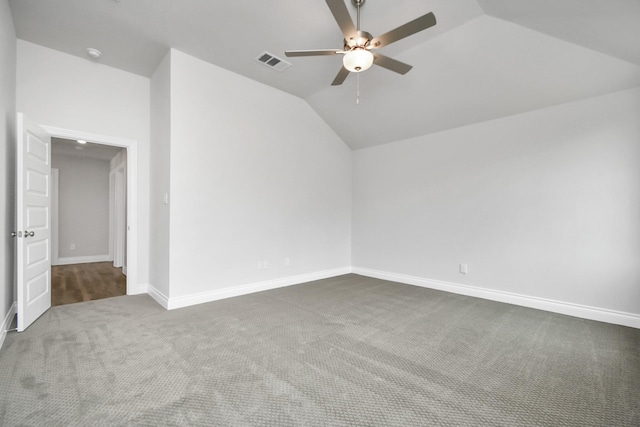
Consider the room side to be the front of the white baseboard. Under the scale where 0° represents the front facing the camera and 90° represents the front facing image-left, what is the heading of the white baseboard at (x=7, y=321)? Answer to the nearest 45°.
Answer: approximately 270°

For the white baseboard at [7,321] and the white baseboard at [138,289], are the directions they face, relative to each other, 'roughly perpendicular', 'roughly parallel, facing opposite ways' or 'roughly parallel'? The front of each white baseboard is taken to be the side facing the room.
roughly perpendicular

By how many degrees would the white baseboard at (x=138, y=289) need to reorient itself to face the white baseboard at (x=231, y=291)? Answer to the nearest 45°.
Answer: approximately 45° to its left

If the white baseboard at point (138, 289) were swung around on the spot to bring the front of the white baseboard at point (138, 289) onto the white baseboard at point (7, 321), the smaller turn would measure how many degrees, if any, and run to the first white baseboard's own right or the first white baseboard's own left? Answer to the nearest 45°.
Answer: approximately 45° to the first white baseboard's own right

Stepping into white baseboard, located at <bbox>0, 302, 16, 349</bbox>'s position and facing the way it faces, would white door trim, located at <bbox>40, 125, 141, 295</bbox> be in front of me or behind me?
in front

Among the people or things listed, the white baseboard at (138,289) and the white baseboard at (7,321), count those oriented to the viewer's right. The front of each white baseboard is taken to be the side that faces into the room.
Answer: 1

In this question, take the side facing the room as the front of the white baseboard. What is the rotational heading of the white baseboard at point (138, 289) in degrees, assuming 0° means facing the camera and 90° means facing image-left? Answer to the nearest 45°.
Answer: approximately 0°
